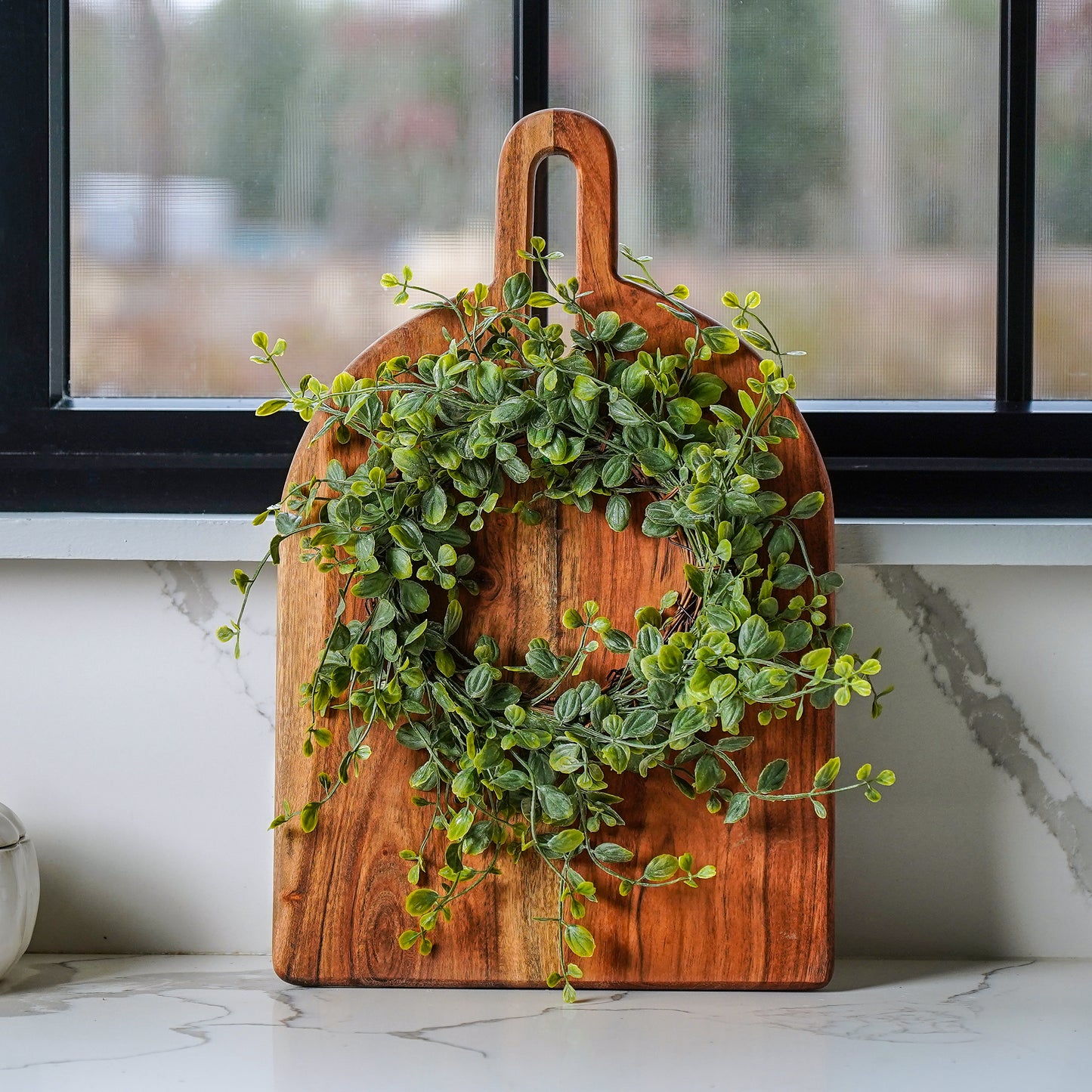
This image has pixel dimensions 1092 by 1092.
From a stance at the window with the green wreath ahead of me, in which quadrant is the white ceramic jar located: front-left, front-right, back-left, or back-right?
front-right

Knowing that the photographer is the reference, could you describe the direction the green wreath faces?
facing the viewer
